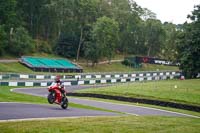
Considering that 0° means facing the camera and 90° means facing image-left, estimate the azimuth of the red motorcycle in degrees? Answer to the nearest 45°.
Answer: approximately 45°
